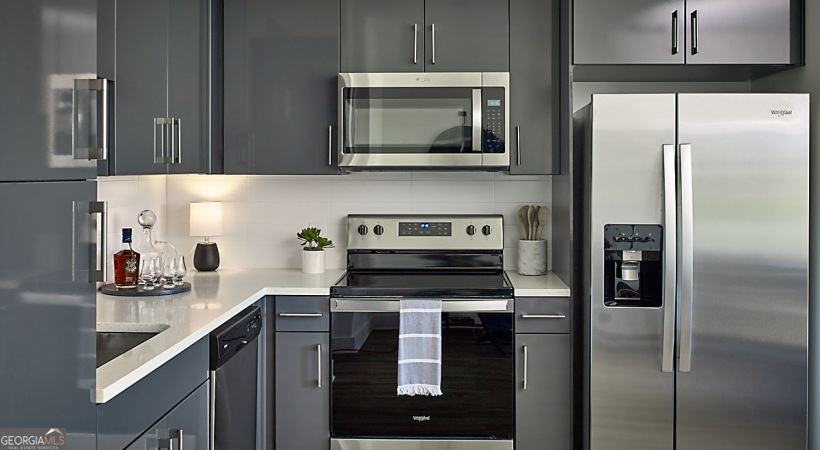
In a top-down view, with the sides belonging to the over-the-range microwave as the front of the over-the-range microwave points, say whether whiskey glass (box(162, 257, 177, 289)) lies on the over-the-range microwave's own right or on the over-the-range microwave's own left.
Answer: on the over-the-range microwave's own right

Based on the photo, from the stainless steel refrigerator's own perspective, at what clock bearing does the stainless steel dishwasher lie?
The stainless steel dishwasher is roughly at 2 o'clock from the stainless steel refrigerator.

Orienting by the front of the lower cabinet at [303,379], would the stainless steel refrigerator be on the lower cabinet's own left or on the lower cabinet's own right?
on the lower cabinet's own left
